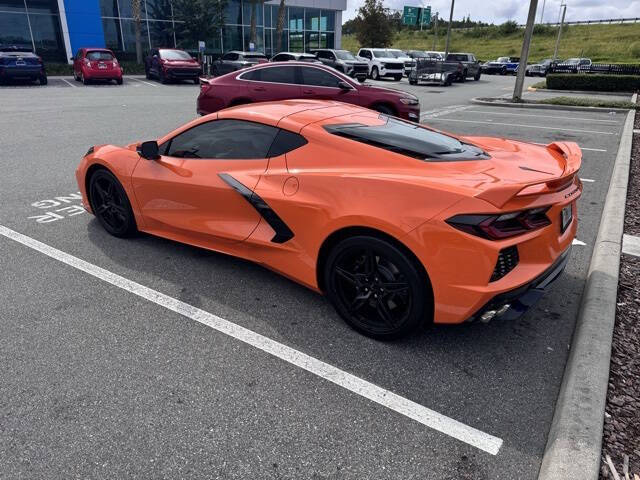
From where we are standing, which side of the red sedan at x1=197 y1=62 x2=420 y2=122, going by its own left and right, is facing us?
right

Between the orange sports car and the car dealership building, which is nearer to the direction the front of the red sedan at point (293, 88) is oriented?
the orange sports car

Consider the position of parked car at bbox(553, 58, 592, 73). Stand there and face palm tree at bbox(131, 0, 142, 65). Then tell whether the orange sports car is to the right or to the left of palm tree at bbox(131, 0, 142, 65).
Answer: left

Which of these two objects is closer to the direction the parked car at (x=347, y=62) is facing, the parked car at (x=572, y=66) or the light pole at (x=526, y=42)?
the light pole

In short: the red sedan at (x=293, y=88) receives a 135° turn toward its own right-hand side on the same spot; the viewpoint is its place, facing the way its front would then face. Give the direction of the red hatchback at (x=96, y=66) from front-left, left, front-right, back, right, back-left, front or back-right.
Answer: right

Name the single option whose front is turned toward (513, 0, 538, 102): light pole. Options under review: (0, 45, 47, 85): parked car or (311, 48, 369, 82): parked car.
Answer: (311, 48, 369, 82): parked car

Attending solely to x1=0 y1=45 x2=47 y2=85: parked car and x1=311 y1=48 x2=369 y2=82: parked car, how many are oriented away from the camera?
1

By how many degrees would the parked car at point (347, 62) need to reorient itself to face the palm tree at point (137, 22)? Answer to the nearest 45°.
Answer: approximately 135° to its right

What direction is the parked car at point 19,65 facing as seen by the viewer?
away from the camera

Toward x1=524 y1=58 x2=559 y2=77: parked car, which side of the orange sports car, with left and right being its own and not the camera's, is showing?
right

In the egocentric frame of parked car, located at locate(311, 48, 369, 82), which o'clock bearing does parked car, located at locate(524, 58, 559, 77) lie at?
parked car, located at locate(524, 58, 559, 77) is roughly at 9 o'clock from parked car, located at locate(311, 48, 369, 82).

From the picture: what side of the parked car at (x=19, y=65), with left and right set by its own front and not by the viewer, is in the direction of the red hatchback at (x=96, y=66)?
right

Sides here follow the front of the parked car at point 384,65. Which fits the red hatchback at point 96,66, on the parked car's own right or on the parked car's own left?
on the parked car's own right

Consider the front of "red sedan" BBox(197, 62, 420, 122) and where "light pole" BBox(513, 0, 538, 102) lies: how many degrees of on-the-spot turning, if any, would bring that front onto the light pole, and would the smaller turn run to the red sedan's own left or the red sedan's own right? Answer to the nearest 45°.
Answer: approximately 45° to the red sedan's own left
